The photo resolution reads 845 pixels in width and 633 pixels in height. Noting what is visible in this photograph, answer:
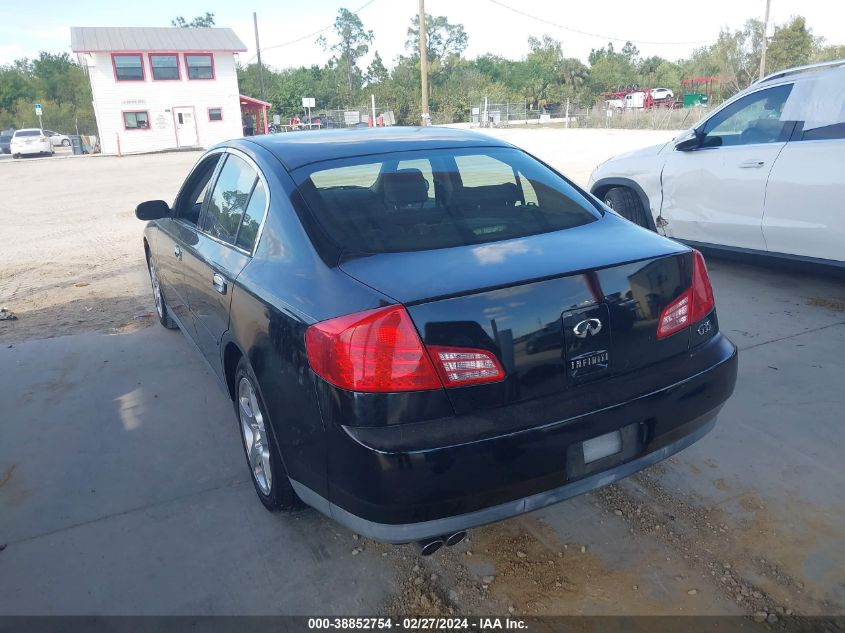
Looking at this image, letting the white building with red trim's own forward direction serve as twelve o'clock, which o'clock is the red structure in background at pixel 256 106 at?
The red structure in background is roughly at 8 o'clock from the white building with red trim.

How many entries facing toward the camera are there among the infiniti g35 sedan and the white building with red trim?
1

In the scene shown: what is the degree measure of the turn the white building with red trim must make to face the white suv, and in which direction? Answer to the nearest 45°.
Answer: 0° — it already faces it

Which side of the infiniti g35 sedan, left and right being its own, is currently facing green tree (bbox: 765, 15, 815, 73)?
right

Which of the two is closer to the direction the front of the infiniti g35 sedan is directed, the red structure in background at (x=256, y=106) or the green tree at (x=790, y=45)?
the red structure in background

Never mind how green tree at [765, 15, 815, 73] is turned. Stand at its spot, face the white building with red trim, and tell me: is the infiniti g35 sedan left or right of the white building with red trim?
left

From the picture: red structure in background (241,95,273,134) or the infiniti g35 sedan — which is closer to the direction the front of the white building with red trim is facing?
the infiniti g35 sedan

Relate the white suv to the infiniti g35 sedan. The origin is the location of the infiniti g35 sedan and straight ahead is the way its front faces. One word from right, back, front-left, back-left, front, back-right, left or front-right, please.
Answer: right

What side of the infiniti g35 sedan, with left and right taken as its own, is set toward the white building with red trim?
front

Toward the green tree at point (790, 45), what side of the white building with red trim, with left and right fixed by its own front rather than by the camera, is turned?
left

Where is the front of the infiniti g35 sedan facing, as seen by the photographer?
facing away from the viewer and to the left of the viewer

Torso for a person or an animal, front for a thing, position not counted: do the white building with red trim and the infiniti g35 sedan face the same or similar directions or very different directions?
very different directions

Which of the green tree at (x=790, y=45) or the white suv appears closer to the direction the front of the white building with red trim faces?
the white suv

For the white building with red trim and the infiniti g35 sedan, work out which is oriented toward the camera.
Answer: the white building with red trim

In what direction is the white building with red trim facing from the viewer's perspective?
toward the camera

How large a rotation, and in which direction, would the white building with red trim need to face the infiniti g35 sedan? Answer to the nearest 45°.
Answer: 0° — it already faces it

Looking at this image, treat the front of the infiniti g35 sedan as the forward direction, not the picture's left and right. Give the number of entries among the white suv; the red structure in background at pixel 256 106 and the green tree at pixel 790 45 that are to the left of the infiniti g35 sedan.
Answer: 0

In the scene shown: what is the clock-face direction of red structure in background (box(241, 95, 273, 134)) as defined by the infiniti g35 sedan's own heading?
The red structure in background is roughly at 1 o'clock from the infiniti g35 sedan.
